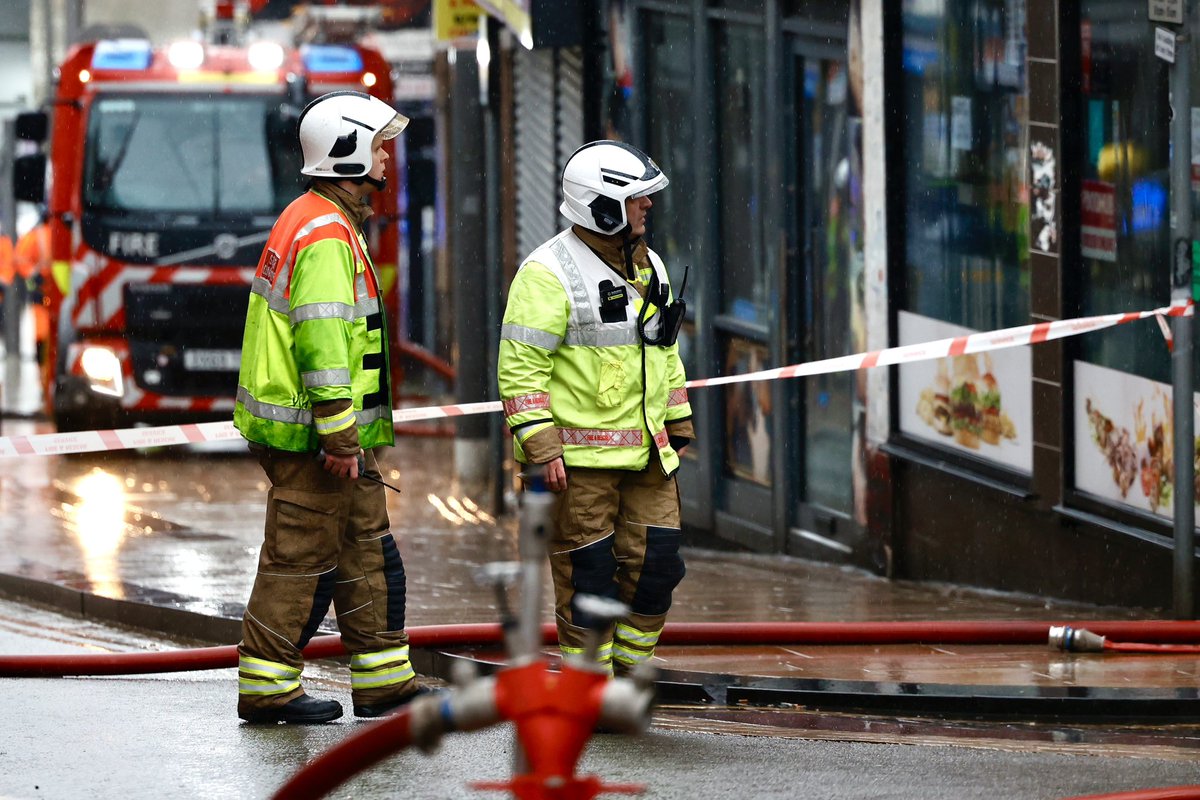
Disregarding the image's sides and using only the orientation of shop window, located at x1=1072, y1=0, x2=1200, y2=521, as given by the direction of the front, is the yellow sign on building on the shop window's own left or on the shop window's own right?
on the shop window's own right

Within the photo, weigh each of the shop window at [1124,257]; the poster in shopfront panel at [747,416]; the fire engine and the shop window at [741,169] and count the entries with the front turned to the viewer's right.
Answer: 0

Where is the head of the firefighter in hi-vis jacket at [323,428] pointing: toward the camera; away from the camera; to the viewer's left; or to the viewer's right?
to the viewer's right

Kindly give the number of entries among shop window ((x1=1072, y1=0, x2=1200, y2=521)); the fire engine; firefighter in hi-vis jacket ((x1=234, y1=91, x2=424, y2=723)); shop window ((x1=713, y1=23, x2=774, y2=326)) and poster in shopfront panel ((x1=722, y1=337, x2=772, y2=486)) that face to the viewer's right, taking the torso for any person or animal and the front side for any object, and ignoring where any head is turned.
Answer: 1

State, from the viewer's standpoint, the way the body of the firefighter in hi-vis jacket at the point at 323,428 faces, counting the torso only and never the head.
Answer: to the viewer's right

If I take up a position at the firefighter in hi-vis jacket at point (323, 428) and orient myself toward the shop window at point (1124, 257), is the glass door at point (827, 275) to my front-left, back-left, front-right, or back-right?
front-left

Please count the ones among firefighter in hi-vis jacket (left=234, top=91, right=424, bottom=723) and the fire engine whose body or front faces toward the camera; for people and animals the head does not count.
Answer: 1

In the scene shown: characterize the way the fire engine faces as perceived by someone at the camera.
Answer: facing the viewer

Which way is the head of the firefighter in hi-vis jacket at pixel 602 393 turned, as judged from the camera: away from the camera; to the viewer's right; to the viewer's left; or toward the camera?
to the viewer's right

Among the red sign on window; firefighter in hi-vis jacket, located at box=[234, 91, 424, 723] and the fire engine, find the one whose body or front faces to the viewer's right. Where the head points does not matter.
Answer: the firefighter in hi-vis jacket

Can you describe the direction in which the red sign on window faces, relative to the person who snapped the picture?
facing the viewer and to the left of the viewer

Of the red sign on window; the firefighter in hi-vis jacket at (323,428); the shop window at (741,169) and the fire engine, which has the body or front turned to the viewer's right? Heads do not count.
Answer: the firefighter in hi-vis jacket

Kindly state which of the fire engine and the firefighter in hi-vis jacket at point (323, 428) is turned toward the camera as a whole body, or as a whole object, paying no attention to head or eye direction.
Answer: the fire engine
